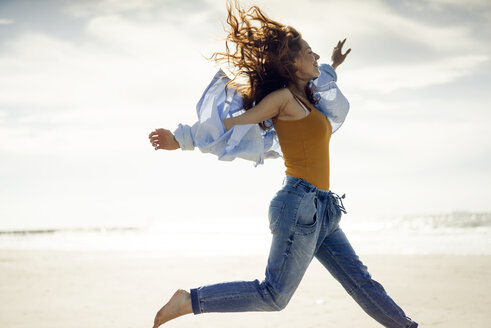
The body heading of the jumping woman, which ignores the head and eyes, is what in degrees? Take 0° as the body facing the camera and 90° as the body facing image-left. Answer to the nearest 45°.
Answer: approximately 270°

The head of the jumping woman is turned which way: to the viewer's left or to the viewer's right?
to the viewer's right
